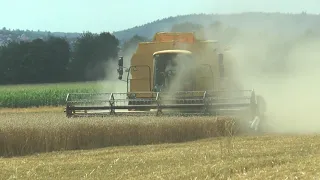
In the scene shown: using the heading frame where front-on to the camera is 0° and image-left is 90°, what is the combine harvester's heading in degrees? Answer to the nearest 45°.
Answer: approximately 0°
